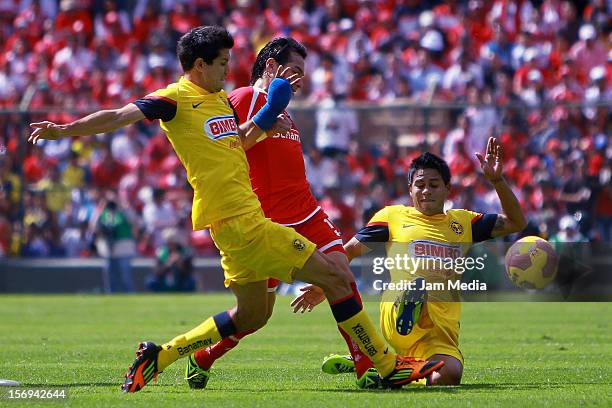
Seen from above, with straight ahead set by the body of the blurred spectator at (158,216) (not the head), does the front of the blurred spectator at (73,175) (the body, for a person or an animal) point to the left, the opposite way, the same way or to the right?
the same way

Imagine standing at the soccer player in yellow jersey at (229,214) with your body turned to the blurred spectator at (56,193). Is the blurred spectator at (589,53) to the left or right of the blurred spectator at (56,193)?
right

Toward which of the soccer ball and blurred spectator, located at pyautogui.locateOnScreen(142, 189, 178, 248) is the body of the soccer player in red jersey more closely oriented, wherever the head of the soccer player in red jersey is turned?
the soccer ball

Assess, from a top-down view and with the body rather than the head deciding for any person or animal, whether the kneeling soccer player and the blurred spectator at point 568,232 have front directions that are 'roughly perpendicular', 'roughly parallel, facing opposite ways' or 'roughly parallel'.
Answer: roughly parallel

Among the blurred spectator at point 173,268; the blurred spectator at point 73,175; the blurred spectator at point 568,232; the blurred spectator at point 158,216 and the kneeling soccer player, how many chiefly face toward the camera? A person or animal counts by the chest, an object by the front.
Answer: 5

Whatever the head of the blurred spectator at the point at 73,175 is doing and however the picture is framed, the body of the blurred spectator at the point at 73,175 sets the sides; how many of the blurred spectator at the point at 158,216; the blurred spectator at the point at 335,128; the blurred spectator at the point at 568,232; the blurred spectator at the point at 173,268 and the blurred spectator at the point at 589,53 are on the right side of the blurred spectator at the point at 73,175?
0

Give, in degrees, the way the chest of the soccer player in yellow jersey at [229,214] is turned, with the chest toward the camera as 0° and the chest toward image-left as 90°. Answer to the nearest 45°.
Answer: approximately 315°

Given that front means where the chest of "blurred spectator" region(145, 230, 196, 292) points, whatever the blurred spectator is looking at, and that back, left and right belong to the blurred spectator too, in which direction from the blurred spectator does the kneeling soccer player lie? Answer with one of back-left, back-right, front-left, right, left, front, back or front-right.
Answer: front

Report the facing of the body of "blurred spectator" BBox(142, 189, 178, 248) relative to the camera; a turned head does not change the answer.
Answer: toward the camera

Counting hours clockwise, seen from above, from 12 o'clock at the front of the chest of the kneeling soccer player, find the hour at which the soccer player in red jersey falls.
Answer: The soccer player in red jersey is roughly at 3 o'clock from the kneeling soccer player.

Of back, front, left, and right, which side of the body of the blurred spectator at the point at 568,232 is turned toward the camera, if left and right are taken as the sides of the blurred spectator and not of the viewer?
front

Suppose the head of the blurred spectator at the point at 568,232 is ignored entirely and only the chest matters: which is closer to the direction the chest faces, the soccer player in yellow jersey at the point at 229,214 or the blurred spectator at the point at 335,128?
the soccer player in yellow jersey

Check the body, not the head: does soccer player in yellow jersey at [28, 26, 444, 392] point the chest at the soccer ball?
no

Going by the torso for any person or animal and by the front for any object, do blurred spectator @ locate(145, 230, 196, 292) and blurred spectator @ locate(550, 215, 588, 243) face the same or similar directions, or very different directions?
same or similar directions

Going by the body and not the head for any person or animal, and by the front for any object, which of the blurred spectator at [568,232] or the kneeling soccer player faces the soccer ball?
the blurred spectator

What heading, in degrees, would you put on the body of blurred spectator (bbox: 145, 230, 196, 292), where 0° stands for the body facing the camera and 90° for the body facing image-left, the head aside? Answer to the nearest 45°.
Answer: approximately 0°

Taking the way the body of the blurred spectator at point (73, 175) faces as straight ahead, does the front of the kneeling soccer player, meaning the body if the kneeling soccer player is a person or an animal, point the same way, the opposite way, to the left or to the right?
the same way
